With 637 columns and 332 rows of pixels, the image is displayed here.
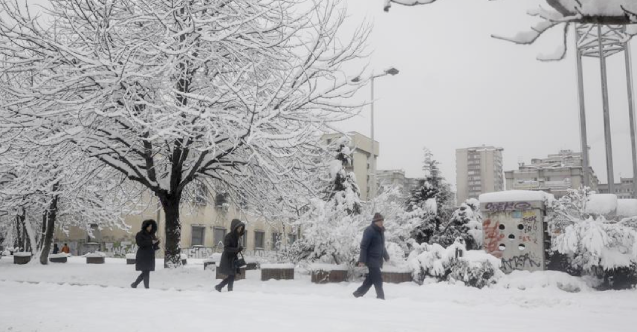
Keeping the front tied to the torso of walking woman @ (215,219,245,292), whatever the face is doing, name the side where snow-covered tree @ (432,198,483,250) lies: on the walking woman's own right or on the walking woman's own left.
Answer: on the walking woman's own left

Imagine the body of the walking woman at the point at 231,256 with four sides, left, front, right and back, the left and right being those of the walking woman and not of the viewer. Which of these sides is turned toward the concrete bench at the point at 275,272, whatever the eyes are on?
left

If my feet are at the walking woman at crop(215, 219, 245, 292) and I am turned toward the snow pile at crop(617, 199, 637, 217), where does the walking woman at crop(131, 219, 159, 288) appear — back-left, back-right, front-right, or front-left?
back-left

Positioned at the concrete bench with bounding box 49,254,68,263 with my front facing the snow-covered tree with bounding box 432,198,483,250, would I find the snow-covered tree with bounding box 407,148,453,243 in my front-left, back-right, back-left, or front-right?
front-left
